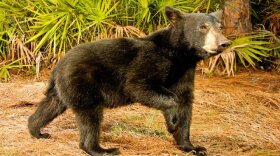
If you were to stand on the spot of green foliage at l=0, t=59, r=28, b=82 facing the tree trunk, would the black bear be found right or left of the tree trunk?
right

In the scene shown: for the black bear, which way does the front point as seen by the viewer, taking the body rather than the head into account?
to the viewer's right

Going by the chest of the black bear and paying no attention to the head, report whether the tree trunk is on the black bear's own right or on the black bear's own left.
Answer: on the black bear's own left

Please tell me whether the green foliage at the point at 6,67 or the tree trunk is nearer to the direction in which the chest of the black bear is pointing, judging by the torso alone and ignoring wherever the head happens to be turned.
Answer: the tree trunk

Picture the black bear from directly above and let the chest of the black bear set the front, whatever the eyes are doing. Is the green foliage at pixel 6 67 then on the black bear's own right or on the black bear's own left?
on the black bear's own left

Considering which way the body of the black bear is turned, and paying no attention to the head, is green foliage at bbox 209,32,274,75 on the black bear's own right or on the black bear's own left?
on the black bear's own left

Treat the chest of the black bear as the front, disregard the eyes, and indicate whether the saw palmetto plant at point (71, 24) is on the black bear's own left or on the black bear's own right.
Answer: on the black bear's own left

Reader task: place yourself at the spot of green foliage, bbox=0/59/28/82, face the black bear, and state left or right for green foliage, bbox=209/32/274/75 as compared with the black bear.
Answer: left
